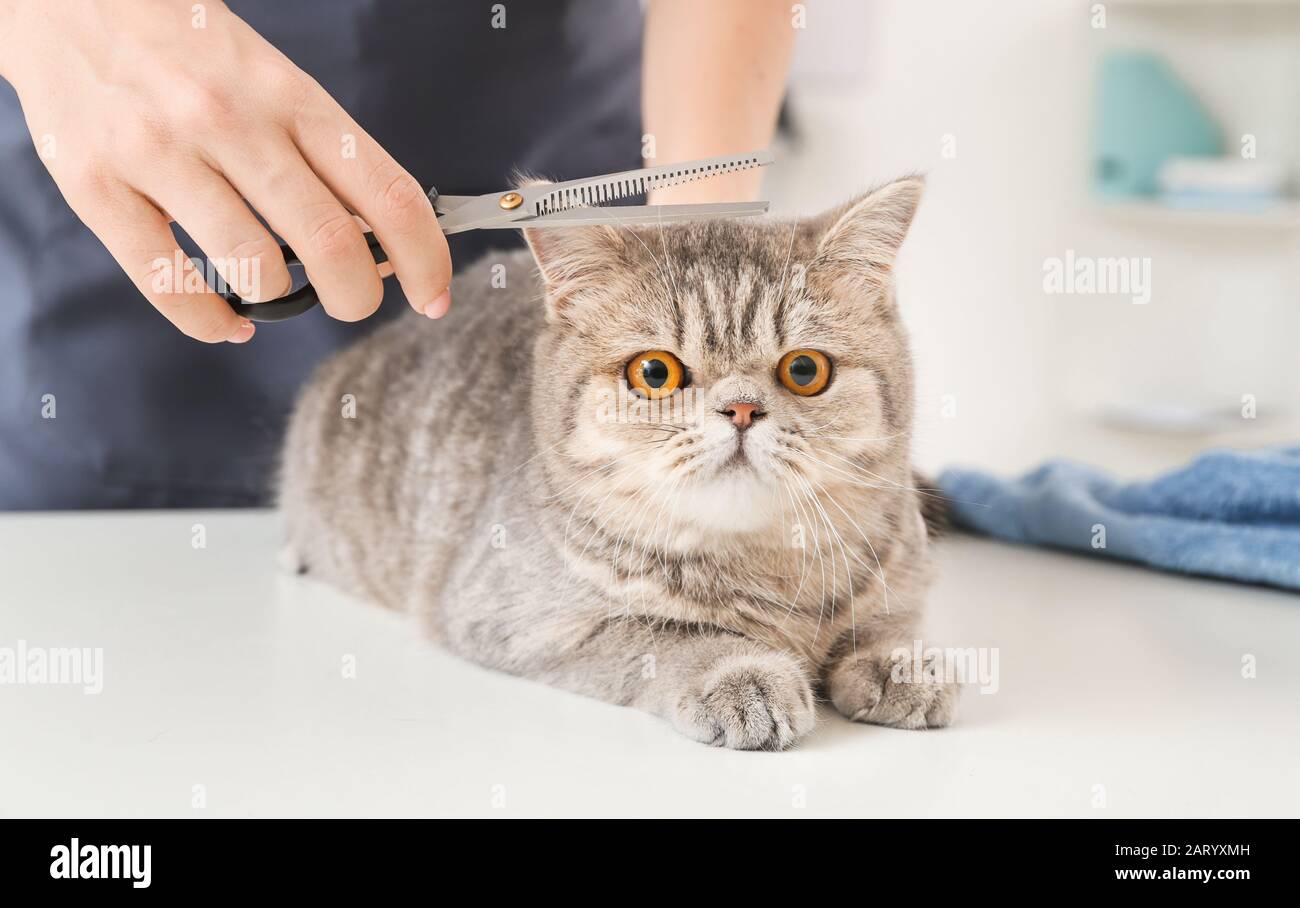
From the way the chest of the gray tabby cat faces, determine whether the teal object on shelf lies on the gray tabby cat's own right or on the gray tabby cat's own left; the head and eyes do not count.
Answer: on the gray tabby cat's own left

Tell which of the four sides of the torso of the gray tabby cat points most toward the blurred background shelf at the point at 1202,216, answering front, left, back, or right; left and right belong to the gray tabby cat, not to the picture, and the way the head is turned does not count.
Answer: left

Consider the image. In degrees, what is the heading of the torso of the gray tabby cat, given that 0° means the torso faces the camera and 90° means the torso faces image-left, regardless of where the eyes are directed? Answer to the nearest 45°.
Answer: approximately 315°

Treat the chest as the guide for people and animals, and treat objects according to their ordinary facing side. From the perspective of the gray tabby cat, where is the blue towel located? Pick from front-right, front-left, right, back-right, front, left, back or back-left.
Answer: left
